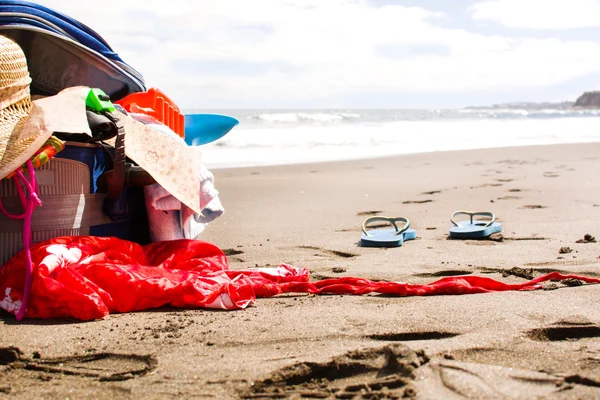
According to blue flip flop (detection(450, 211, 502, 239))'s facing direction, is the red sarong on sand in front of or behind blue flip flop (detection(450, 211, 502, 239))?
behind

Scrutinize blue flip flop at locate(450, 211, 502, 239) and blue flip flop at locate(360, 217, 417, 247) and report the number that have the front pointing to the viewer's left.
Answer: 0

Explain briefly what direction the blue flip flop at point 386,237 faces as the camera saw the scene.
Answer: facing away from the viewer and to the right of the viewer

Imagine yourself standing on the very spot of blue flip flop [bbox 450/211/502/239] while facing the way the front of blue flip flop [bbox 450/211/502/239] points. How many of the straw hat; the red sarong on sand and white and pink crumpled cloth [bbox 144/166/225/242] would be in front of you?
0

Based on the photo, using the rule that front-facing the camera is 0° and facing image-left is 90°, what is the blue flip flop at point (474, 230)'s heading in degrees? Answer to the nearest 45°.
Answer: approximately 180°

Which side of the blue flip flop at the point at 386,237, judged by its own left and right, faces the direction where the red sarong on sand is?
back

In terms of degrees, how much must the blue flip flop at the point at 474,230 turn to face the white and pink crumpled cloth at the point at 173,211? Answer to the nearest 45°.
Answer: approximately 135° to its left

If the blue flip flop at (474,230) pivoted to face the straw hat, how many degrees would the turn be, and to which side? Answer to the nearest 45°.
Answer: approximately 135° to its left

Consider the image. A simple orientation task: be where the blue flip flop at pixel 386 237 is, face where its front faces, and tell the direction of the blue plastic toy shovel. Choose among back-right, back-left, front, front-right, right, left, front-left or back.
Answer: back-left

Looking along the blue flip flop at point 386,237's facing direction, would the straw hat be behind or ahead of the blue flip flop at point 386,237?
behind

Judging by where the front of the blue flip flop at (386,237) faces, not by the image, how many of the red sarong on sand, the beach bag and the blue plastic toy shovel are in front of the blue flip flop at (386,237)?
0

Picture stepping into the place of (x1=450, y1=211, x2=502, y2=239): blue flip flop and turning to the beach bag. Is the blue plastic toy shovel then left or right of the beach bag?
right

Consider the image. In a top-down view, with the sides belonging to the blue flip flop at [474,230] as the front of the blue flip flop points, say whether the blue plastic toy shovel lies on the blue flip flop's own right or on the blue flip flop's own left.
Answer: on the blue flip flop's own left

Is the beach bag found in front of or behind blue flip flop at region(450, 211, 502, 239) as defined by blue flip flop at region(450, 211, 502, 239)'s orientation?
behind

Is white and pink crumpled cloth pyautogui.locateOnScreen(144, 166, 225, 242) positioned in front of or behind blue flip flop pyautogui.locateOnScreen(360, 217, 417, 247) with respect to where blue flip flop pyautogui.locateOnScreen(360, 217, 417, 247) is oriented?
behind
